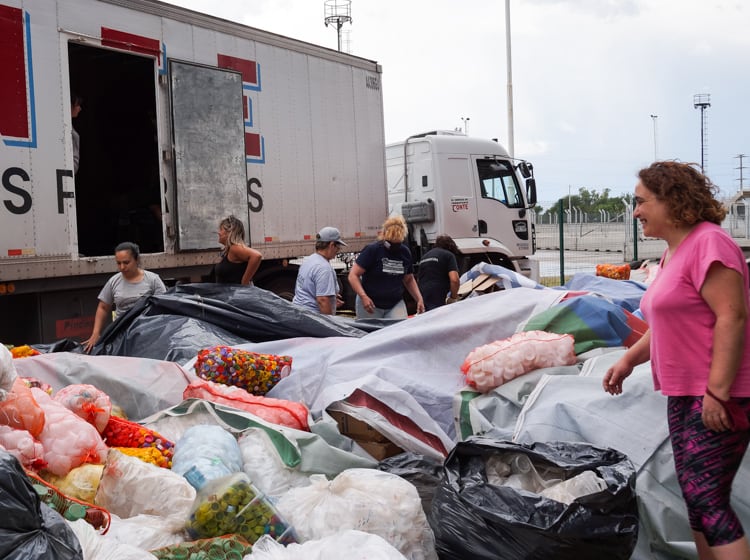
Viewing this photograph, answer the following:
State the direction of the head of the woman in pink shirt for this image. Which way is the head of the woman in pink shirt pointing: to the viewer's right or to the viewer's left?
to the viewer's left

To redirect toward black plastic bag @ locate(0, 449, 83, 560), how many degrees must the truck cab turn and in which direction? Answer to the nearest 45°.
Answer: approximately 135° to its right

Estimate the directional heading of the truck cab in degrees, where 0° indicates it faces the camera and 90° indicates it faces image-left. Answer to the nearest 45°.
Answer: approximately 225°

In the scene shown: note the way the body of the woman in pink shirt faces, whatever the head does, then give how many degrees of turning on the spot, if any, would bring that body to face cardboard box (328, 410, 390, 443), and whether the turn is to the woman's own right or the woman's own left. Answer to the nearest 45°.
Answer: approximately 45° to the woman's own right

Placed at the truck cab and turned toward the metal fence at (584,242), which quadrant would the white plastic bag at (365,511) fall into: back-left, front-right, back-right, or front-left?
back-right

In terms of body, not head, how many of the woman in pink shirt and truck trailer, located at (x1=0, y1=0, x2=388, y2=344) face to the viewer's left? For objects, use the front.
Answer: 1

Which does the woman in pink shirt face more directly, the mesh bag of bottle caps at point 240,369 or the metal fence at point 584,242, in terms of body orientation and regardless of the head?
the mesh bag of bottle caps

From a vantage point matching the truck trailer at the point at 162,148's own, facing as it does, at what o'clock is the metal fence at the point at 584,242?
The metal fence is roughly at 12 o'clock from the truck trailer.

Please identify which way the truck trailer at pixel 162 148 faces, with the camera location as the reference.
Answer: facing away from the viewer and to the right of the viewer

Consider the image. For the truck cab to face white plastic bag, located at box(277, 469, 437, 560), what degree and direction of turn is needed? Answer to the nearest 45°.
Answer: approximately 135° to its right

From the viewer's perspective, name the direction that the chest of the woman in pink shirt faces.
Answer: to the viewer's left

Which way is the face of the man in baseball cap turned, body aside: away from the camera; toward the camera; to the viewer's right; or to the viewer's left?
to the viewer's right

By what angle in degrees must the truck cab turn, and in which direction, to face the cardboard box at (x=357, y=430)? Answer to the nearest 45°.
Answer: approximately 135° to its right

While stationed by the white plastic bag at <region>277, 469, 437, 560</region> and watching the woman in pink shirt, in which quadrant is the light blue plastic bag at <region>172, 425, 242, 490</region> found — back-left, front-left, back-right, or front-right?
back-left
